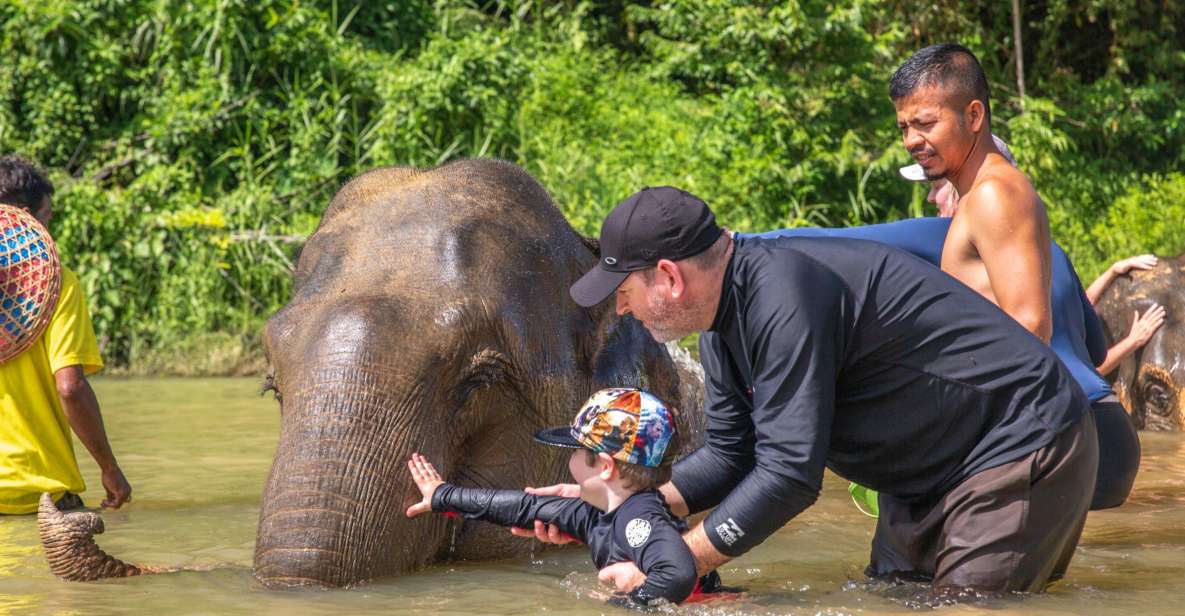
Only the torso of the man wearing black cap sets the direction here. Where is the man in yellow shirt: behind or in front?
in front

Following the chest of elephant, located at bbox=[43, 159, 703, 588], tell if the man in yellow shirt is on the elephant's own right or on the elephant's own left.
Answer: on the elephant's own right

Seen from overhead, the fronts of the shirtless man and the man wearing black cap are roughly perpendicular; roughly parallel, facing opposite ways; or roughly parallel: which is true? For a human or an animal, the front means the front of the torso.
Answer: roughly parallel

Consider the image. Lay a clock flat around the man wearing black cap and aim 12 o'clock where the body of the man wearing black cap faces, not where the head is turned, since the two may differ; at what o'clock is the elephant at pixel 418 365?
The elephant is roughly at 1 o'clock from the man wearing black cap.

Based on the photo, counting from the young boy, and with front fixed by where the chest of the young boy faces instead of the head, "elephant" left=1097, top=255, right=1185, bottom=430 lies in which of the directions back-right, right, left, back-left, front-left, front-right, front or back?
back-right

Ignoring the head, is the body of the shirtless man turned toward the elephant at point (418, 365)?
yes

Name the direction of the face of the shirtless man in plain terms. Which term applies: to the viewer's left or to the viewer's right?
to the viewer's left

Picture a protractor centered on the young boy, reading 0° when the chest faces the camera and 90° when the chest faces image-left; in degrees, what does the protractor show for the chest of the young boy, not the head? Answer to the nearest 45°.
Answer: approximately 90°

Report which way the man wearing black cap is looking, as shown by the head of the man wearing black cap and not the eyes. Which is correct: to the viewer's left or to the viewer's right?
to the viewer's left

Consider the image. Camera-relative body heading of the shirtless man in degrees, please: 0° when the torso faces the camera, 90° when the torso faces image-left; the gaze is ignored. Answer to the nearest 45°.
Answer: approximately 90°

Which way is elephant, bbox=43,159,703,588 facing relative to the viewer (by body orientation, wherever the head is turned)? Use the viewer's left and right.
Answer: facing the viewer and to the left of the viewer

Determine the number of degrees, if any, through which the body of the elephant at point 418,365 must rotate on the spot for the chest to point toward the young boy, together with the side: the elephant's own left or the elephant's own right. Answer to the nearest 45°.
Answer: approximately 90° to the elephant's own left

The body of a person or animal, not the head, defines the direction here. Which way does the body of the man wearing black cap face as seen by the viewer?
to the viewer's left

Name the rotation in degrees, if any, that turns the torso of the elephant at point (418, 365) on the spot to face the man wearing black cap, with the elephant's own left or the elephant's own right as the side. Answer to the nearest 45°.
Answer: approximately 90° to the elephant's own left

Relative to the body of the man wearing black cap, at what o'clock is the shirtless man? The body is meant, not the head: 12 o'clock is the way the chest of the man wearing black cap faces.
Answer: The shirtless man is roughly at 4 o'clock from the man wearing black cap.
